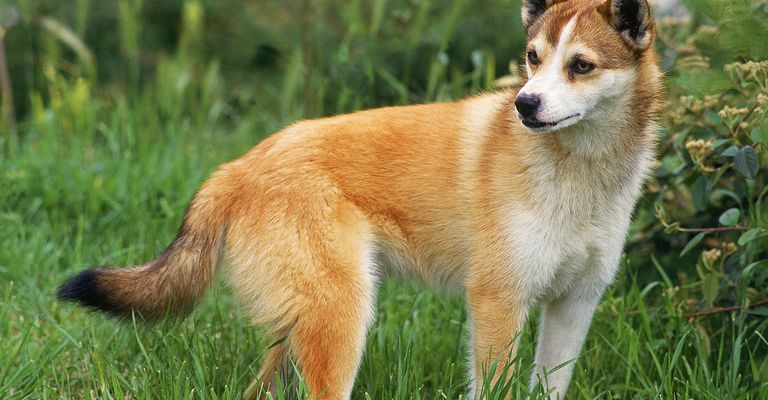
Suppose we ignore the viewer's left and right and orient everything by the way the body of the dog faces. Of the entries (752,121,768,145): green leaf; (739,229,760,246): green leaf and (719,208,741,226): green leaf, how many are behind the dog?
0

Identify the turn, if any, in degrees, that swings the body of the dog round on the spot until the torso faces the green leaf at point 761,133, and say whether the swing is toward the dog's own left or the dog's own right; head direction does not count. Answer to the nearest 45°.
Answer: approximately 45° to the dog's own left

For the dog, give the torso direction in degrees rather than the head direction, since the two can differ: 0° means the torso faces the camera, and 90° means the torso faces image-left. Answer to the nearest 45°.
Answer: approximately 315°

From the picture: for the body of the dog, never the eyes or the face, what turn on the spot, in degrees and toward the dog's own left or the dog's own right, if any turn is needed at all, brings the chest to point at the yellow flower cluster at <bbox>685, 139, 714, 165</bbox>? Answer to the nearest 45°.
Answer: approximately 45° to the dog's own left

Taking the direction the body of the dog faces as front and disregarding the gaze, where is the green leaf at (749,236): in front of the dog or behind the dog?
in front

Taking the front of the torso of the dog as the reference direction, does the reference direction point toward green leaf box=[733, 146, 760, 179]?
no

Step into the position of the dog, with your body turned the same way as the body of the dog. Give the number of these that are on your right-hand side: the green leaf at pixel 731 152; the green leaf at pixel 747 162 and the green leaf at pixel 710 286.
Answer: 0

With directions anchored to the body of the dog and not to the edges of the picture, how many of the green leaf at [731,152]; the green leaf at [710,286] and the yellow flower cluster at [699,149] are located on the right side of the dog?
0

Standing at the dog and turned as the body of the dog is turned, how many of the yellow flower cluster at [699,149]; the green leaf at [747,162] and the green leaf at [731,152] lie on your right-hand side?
0

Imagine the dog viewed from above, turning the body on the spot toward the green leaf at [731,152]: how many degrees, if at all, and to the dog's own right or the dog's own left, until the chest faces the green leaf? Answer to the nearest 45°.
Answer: approximately 45° to the dog's own left
